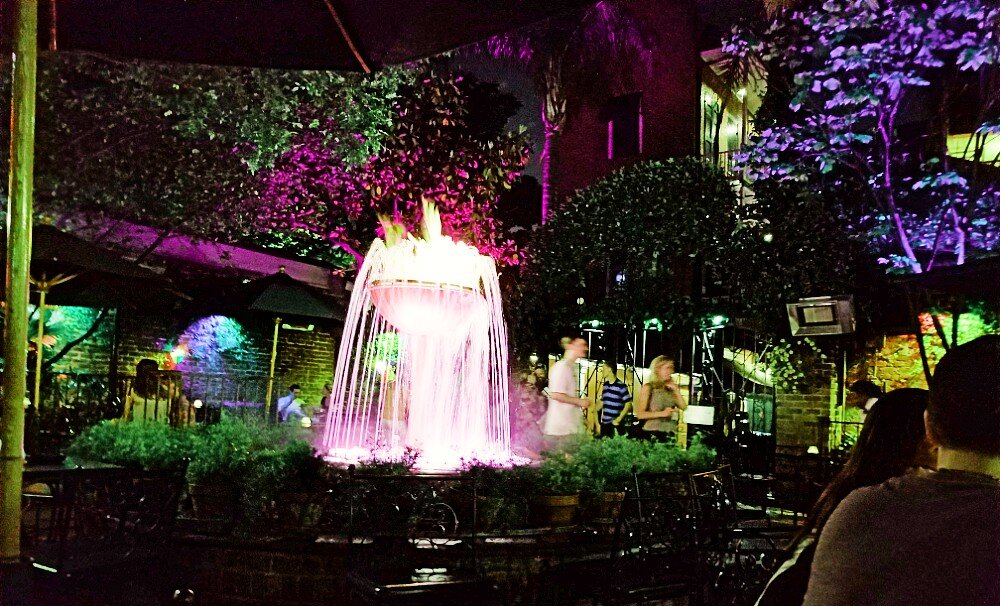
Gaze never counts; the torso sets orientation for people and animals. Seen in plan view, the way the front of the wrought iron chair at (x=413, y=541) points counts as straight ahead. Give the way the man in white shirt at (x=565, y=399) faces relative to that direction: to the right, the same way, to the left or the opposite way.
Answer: to the left

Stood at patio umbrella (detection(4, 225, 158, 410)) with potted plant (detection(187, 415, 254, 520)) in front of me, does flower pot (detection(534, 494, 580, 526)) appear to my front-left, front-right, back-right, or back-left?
front-left

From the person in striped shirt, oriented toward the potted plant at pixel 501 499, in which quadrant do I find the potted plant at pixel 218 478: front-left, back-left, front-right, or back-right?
front-right
